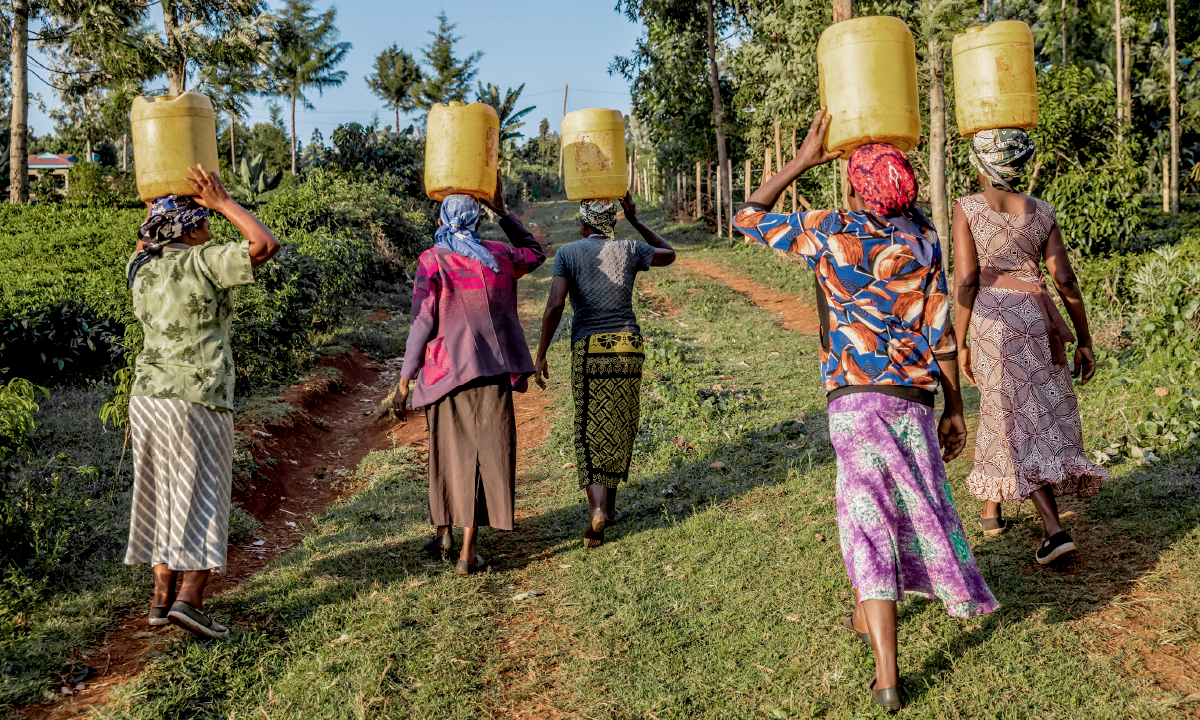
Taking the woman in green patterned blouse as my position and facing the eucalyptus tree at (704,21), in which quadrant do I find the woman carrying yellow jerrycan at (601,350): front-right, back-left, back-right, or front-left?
front-right

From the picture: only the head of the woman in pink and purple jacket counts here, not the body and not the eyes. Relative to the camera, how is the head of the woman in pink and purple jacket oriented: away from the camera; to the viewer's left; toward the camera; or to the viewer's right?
away from the camera

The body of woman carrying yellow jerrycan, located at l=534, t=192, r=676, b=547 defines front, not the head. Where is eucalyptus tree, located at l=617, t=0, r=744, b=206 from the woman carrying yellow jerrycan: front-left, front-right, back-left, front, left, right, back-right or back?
front

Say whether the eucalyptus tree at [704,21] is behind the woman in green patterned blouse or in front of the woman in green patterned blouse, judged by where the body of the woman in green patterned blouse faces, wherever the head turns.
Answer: in front

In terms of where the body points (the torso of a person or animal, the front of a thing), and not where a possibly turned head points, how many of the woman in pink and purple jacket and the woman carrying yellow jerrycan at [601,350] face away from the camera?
2

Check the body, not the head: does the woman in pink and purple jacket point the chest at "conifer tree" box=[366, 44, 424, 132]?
yes

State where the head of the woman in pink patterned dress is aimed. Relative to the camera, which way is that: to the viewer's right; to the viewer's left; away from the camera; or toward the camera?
away from the camera

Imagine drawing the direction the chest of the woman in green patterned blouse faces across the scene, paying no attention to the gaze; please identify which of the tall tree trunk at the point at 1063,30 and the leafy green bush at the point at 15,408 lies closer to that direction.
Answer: the tall tree trunk

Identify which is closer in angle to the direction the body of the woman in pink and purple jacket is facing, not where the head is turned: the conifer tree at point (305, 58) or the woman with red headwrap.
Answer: the conifer tree

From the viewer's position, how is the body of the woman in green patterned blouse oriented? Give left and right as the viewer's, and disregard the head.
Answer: facing away from the viewer and to the right of the viewer

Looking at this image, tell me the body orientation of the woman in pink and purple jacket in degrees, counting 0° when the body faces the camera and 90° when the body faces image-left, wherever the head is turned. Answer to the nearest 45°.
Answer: approximately 180°

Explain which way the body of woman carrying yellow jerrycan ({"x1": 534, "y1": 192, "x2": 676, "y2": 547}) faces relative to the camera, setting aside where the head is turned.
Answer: away from the camera
